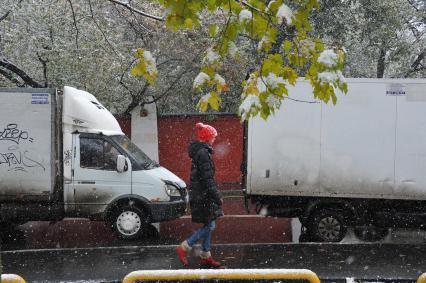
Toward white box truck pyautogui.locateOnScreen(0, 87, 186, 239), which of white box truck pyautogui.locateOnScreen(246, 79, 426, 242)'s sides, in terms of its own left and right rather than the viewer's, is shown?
back

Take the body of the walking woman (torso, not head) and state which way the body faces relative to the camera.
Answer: to the viewer's right

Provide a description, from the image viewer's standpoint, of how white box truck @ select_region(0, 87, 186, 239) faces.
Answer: facing to the right of the viewer

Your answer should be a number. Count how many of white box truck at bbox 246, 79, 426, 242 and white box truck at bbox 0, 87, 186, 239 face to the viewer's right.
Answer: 2

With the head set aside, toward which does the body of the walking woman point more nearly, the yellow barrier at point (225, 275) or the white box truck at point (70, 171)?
the yellow barrier

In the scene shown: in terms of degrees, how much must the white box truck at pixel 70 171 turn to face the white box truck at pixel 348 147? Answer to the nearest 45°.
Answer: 0° — it already faces it

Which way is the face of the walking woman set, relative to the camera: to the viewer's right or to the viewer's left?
to the viewer's right

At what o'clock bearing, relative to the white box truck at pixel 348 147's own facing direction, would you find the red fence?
The red fence is roughly at 8 o'clock from the white box truck.

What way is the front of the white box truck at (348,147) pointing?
to the viewer's right

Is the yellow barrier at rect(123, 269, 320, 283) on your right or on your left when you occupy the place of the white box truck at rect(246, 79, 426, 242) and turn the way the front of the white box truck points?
on your right
